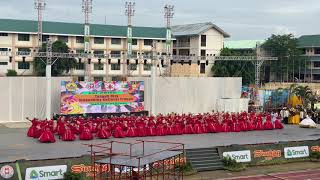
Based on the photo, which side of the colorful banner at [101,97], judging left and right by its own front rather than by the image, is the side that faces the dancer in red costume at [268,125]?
left

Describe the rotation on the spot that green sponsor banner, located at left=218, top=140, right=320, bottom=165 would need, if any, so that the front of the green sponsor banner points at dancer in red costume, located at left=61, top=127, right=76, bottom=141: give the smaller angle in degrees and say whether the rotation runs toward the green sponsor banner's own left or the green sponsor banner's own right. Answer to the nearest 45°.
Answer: approximately 90° to the green sponsor banner's own right

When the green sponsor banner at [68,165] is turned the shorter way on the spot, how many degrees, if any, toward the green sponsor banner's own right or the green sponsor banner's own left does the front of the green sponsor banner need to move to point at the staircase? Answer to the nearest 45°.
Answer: approximately 90° to the green sponsor banner's own left

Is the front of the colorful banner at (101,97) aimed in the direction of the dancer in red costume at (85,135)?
yes

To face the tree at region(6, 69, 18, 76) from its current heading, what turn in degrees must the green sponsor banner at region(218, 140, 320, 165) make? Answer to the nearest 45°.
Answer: approximately 135° to its right

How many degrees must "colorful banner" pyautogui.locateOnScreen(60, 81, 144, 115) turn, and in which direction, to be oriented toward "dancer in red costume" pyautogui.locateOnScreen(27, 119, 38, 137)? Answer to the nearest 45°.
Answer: approximately 45° to its right

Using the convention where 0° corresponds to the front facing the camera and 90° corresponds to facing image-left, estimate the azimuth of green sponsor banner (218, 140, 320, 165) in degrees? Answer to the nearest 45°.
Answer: approximately 0°

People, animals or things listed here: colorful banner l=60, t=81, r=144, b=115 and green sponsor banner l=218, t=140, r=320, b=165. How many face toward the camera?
2

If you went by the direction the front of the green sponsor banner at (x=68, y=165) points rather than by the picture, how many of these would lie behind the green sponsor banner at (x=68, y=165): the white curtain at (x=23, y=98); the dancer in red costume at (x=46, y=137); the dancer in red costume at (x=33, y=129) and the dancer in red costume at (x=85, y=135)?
4

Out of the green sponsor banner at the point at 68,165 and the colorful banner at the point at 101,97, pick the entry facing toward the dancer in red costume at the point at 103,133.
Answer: the colorful banner

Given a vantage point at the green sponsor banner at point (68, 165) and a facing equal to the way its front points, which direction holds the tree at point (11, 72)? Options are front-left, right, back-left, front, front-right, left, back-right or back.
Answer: back

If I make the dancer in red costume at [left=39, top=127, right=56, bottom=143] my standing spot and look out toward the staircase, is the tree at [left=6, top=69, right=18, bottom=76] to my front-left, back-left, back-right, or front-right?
back-left
